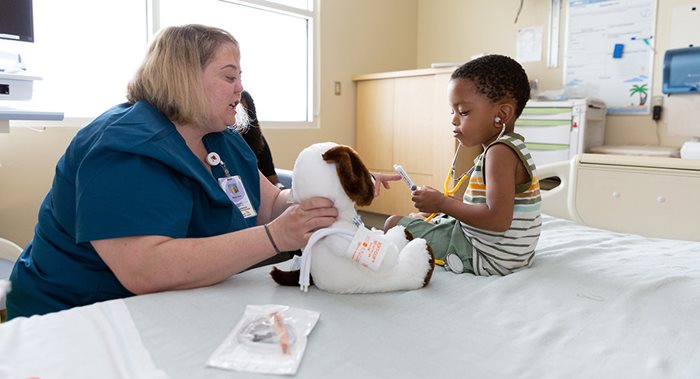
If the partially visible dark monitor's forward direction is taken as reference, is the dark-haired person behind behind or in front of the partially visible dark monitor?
in front

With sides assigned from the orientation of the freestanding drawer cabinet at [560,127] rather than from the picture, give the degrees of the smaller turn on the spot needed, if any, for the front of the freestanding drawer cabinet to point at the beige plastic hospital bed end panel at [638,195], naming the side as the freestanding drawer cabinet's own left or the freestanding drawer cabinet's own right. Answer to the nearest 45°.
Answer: approximately 45° to the freestanding drawer cabinet's own left

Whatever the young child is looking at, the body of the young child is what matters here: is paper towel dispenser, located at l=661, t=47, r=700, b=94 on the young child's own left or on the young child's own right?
on the young child's own right

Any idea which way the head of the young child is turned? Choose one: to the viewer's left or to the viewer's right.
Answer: to the viewer's left

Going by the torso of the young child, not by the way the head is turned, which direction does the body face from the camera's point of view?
to the viewer's left

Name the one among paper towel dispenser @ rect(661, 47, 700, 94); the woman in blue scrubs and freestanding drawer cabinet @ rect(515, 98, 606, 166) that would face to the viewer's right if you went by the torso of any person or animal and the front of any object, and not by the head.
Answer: the woman in blue scrubs

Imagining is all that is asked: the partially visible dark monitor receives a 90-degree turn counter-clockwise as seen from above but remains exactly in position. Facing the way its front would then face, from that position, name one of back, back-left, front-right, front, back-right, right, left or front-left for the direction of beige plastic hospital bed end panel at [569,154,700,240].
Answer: right

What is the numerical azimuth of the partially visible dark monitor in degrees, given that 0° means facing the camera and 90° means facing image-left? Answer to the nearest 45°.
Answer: approximately 315°

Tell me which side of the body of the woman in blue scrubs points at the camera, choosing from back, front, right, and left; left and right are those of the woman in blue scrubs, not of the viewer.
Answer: right

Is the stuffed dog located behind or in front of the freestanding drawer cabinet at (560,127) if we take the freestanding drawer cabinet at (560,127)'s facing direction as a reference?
in front

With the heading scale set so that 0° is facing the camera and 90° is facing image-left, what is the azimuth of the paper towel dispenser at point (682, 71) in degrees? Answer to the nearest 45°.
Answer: approximately 45°
